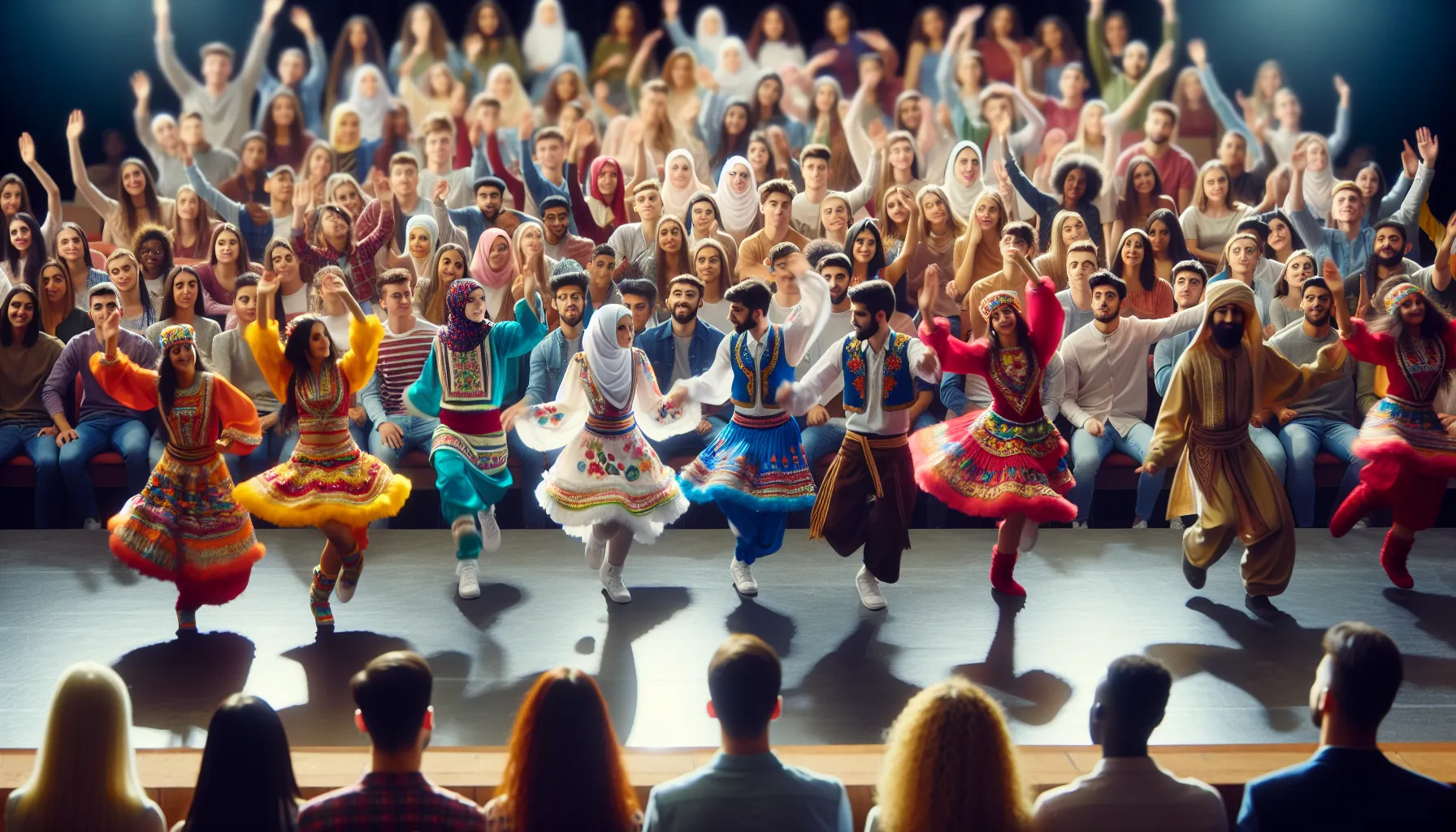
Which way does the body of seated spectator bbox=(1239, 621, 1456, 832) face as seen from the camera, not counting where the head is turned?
away from the camera

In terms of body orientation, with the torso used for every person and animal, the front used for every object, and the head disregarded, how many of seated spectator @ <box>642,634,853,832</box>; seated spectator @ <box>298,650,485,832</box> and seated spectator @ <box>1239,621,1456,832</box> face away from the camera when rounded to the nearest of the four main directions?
3

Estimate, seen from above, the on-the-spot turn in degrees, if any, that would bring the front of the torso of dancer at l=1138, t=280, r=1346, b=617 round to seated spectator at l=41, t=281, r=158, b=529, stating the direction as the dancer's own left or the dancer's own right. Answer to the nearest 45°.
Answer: approximately 90° to the dancer's own right

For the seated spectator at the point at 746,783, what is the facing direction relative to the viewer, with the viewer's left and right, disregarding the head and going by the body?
facing away from the viewer

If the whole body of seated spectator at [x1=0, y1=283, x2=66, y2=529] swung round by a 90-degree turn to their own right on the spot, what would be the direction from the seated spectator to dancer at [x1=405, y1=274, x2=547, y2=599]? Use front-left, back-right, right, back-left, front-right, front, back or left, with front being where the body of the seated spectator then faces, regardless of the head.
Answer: back-left

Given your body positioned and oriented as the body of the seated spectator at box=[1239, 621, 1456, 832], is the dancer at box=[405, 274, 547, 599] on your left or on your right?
on your left

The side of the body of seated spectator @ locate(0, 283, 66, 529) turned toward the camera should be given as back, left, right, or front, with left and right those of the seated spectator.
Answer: front

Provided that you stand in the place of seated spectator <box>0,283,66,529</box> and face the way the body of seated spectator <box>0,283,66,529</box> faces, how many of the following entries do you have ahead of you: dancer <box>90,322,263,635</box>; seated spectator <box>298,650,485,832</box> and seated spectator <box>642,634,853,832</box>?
3

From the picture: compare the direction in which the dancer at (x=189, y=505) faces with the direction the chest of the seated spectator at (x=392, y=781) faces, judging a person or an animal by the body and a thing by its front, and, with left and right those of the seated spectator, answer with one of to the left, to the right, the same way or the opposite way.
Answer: the opposite way

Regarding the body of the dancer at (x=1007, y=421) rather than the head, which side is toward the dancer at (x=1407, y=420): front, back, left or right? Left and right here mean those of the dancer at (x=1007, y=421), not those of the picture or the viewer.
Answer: left

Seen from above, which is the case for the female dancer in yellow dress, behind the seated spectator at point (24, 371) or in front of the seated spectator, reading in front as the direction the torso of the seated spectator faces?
in front

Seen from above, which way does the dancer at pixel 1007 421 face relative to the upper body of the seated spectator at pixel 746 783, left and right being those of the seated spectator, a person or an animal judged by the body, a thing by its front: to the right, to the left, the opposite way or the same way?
the opposite way

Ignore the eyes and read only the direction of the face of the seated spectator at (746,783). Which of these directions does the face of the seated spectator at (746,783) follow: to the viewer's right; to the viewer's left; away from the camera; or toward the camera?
away from the camera

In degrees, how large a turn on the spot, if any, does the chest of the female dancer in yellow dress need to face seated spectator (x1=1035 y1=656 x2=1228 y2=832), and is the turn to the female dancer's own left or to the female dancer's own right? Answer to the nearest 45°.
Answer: approximately 45° to the female dancer's own left

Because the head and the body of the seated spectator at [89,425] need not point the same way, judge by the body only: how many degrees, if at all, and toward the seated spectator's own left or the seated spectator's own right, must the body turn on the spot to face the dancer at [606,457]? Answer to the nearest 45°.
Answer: approximately 45° to the seated spectator's own left

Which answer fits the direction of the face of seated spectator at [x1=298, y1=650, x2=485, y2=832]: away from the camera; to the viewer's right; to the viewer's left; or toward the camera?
away from the camera

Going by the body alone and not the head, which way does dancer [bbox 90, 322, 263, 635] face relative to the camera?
toward the camera

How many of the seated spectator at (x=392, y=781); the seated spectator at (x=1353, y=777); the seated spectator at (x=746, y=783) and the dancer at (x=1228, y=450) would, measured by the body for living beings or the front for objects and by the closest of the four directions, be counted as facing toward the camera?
1
